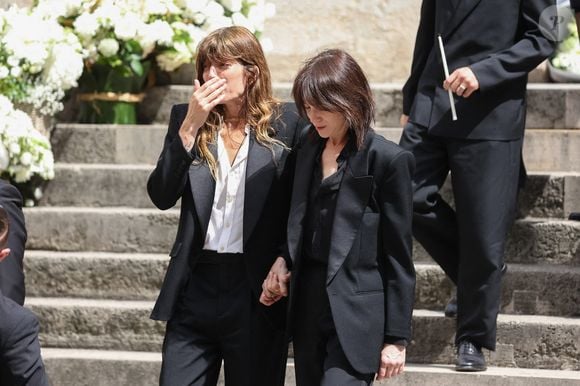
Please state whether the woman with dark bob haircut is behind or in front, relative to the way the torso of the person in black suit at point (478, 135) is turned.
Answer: in front

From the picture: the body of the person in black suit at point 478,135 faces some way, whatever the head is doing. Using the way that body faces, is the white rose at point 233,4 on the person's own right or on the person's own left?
on the person's own right

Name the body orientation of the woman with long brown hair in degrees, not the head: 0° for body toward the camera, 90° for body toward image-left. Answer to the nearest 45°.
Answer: approximately 0°

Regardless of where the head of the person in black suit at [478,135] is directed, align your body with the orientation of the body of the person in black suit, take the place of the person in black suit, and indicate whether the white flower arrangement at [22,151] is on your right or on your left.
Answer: on your right

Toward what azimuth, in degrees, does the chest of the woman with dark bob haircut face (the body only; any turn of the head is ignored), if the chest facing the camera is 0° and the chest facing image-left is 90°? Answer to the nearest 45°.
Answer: approximately 45°

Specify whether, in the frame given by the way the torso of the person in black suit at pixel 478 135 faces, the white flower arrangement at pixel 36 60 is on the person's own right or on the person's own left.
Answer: on the person's own right

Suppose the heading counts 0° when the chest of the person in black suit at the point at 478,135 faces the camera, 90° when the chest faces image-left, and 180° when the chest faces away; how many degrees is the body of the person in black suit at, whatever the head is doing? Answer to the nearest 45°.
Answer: approximately 45°

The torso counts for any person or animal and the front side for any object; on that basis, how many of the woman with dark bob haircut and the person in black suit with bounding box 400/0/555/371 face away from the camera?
0

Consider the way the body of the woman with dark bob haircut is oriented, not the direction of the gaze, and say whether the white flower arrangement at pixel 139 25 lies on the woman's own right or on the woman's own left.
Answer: on the woman's own right

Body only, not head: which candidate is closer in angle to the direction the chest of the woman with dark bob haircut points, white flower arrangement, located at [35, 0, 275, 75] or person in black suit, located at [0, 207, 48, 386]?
the person in black suit

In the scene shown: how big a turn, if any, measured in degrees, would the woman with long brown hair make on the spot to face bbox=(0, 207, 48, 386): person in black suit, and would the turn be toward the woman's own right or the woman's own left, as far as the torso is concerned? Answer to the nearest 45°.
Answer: approximately 45° to the woman's own right

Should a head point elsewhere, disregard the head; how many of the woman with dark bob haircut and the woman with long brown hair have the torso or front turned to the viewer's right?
0
